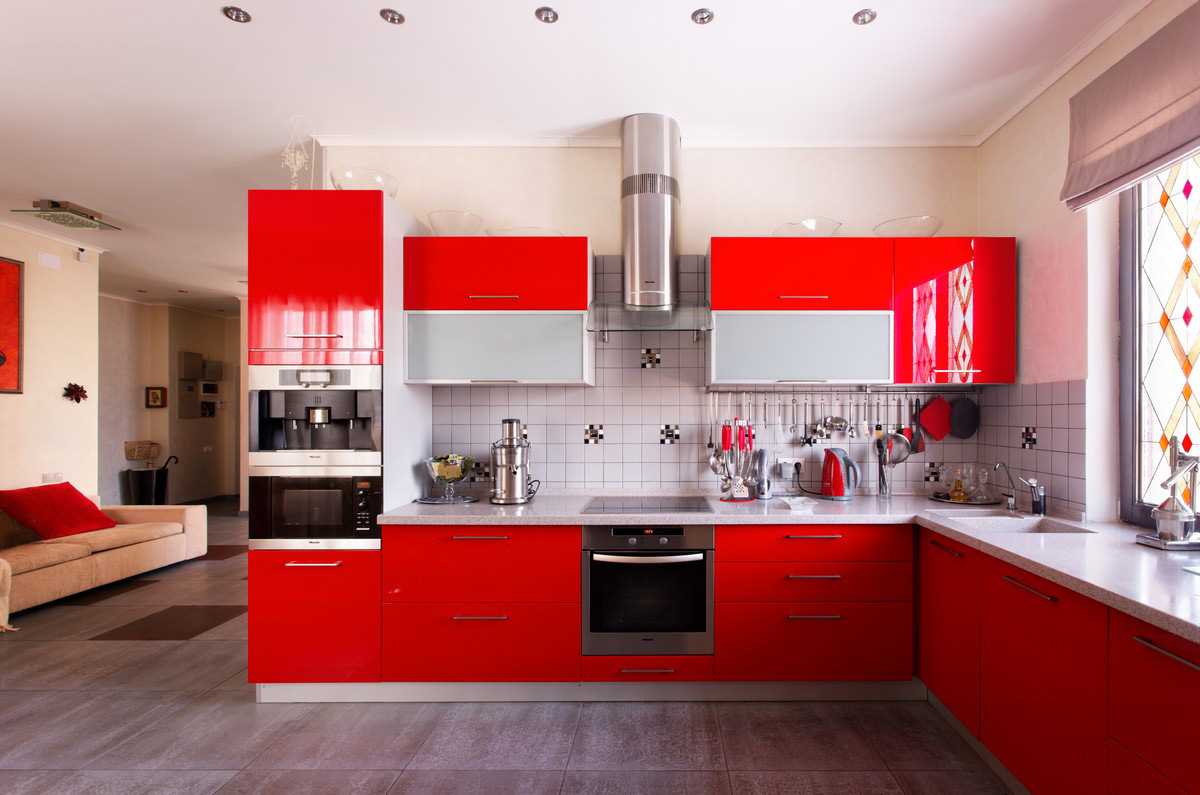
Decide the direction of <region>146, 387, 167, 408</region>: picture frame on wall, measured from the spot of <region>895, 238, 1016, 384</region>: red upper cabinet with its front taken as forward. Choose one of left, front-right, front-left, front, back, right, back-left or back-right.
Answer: right

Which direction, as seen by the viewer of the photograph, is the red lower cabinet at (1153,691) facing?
facing the viewer and to the left of the viewer

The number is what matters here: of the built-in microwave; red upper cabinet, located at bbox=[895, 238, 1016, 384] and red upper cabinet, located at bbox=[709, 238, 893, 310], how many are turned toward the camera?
3

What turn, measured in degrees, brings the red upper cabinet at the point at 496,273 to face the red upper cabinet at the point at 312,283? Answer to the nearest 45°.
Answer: approximately 90° to its right

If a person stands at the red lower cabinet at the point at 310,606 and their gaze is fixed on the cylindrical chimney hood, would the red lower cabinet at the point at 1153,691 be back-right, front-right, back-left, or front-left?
front-right

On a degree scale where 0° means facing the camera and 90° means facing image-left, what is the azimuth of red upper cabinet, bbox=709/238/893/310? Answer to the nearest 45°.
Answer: approximately 0°

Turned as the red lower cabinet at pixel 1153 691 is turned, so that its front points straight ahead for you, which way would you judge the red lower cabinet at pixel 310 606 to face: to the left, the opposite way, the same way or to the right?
to the left

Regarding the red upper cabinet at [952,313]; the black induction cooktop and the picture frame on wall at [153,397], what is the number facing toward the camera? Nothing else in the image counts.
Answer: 3

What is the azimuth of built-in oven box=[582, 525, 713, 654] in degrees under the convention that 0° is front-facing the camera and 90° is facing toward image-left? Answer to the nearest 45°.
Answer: approximately 0°

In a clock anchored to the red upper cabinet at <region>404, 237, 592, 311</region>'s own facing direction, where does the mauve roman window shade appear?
The mauve roman window shade is roughly at 10 o'clock from the red upper cabinet.

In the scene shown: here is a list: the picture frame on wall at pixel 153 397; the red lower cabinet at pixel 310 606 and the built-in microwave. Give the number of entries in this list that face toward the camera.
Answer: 3

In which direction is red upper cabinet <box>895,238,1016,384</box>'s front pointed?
toward the camera

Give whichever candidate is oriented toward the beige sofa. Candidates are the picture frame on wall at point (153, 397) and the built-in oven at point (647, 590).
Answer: the picture frame on wall

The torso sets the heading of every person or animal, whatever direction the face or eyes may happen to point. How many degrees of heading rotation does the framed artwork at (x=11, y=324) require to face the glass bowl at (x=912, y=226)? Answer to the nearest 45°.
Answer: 0° — it already faces it

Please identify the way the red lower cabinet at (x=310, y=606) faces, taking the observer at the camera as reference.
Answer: facing the viewer
